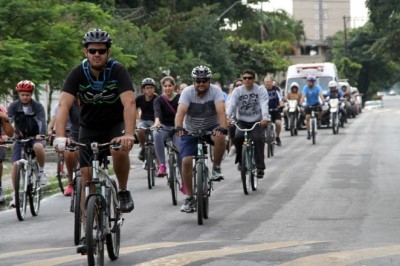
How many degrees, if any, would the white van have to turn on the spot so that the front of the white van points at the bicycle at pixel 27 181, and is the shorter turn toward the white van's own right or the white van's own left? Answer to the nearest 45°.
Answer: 0° — it already faces it

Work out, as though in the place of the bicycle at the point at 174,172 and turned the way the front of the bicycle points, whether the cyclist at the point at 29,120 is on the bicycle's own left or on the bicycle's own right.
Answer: on the bicycle's own right

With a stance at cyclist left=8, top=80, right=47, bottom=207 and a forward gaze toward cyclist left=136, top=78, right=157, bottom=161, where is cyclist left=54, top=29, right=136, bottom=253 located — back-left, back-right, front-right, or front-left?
back-right

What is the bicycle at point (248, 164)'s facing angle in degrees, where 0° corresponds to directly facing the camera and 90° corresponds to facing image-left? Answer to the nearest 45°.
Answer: approximately 0°
